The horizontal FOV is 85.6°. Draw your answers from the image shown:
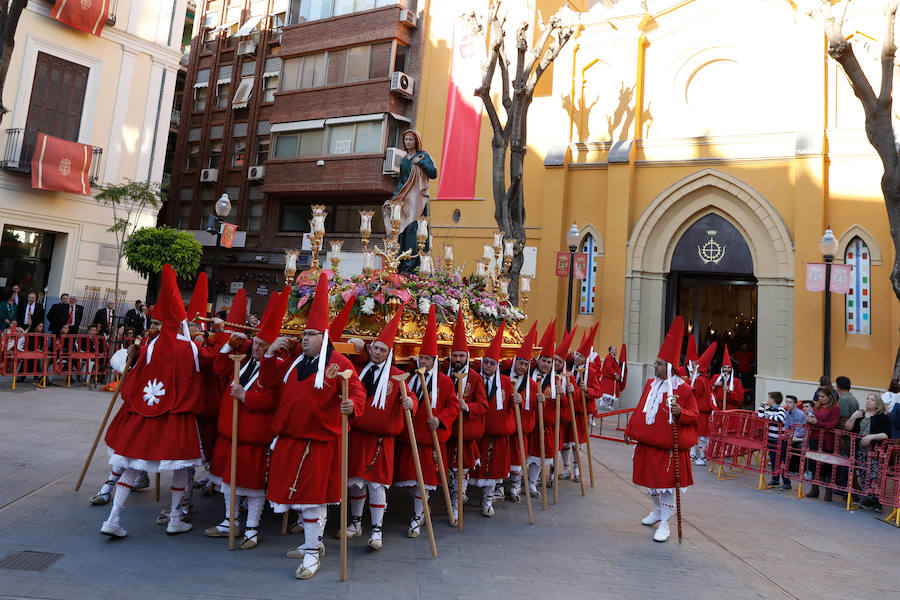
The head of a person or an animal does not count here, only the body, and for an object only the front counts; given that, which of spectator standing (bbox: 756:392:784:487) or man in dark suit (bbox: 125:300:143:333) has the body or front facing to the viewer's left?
the spectator standing

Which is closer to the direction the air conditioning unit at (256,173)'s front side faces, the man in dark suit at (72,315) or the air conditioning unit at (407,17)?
the man in dark suit

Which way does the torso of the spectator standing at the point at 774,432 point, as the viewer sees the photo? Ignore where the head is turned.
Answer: to the viewer's left

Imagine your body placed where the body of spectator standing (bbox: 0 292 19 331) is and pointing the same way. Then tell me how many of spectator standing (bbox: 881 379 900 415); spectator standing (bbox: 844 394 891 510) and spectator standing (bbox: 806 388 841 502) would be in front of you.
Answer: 3

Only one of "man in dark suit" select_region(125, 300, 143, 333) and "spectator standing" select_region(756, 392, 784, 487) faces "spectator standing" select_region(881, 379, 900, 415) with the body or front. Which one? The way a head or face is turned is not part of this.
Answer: the man in dark suit

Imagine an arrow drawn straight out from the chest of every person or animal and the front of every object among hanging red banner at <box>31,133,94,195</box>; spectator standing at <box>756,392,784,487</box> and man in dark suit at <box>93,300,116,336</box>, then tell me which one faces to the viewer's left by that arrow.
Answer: the spectator standing

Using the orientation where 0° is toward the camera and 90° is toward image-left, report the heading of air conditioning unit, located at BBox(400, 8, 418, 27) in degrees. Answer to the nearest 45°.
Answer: approximately 315°

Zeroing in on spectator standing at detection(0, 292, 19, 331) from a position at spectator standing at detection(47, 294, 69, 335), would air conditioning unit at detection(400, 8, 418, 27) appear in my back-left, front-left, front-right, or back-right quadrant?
back-right

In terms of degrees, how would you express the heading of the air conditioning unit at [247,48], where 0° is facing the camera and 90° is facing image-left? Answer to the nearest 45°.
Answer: approximately 45°
